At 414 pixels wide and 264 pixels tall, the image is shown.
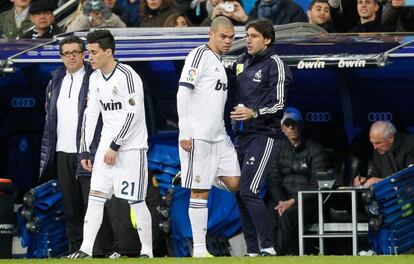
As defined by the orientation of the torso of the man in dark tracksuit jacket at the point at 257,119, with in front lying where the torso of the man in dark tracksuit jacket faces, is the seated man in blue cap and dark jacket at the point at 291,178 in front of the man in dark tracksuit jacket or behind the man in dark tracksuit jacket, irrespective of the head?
behind

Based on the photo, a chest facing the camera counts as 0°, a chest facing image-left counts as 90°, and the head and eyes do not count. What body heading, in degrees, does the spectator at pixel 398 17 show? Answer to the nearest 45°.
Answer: approximately 0°

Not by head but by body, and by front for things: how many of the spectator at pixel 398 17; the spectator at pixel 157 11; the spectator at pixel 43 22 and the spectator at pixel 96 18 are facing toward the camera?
4

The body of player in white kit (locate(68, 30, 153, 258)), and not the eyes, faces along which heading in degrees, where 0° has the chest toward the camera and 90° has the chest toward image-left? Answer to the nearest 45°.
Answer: approximately 45°

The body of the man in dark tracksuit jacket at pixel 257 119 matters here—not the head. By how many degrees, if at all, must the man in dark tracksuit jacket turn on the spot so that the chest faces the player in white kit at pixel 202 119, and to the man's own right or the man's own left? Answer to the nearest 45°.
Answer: approximately 45° to the man's own right

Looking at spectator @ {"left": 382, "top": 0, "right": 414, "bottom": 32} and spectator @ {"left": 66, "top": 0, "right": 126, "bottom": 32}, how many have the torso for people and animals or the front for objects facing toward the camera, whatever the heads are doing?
2

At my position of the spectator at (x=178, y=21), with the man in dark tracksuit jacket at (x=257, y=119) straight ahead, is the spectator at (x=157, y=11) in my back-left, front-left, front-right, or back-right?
back-right

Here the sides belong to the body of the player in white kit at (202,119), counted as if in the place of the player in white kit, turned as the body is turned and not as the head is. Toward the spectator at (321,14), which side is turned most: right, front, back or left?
left

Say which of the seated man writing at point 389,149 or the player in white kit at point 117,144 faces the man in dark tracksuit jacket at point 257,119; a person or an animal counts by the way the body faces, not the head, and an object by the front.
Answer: the seated man writing

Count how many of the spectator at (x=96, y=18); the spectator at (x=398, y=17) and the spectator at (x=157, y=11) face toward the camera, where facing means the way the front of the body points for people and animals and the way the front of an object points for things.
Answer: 3

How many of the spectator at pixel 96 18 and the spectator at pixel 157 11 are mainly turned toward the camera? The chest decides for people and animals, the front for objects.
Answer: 2

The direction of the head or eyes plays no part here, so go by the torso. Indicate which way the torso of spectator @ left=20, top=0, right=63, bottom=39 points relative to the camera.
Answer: toward the camera

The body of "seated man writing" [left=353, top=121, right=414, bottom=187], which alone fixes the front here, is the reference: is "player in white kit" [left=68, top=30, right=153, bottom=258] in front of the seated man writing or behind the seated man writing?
in front
